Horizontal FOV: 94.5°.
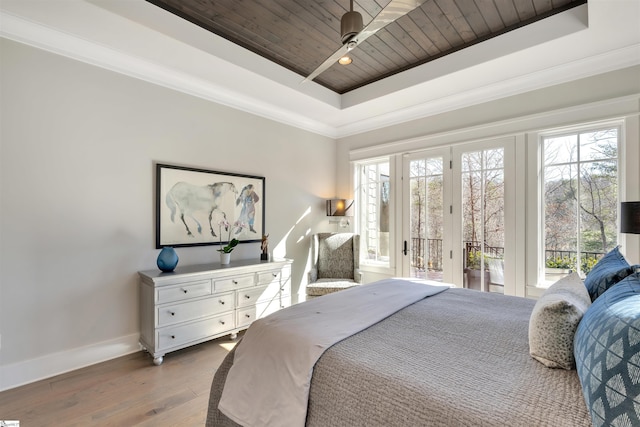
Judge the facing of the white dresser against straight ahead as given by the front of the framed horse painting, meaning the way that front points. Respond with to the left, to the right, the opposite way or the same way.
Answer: the same way

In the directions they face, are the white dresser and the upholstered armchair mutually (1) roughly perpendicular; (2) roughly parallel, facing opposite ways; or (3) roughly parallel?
roughly perpendicular

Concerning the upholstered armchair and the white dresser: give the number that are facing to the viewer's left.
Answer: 0

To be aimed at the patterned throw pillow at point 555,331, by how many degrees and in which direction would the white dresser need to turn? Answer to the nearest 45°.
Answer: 0° — it already faces it

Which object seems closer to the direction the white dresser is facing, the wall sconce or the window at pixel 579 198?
the window

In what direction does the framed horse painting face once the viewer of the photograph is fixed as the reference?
facing the viewer and to the right of the viewer

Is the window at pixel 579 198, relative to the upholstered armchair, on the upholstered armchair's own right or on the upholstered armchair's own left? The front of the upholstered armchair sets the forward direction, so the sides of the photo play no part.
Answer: on the upholstered armchair's own left

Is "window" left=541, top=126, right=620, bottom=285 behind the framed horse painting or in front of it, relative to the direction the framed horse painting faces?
in front

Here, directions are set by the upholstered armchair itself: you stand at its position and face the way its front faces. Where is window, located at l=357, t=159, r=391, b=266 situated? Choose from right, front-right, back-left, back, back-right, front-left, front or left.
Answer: back-left

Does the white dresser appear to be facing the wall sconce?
no

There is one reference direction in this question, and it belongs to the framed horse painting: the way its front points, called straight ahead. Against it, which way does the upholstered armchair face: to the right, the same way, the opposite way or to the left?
to the right

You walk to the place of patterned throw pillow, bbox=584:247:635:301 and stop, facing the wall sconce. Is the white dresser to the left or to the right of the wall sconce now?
left

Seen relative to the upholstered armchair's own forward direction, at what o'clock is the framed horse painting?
The framed horse painting is roughly at 2 o'clock from the upholstered armchair.

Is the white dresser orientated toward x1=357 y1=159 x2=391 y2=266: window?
no

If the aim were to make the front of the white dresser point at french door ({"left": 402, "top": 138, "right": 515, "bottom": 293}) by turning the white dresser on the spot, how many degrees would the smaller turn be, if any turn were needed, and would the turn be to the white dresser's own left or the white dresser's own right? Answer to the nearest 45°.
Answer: approximately 45° to the white dresser's own left

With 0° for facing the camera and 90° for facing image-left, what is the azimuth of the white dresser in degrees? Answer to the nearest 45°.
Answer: approximately 315°

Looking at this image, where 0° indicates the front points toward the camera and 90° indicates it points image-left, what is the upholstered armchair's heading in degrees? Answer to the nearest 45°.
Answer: approximately 0°

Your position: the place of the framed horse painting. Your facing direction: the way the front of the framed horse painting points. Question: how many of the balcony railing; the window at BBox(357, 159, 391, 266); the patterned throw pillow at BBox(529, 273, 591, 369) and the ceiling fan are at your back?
0

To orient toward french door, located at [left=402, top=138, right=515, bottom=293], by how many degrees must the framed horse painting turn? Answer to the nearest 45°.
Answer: approximately 45° to its left

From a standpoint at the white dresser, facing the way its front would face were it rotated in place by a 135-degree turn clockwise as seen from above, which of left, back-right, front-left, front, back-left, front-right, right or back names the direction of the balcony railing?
back
